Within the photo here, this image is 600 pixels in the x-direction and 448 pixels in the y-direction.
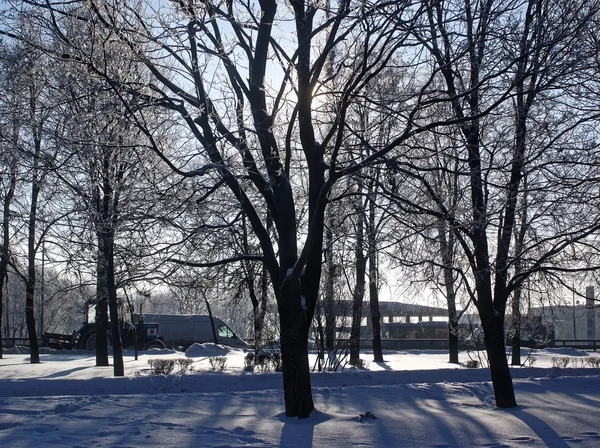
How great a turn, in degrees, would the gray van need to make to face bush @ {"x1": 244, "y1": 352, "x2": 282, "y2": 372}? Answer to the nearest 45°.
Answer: approximately 90° to its right

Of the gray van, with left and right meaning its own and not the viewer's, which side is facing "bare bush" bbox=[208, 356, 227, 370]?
right

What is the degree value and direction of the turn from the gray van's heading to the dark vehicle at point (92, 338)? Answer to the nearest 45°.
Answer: approximately 135° to its right

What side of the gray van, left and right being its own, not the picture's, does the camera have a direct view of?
right

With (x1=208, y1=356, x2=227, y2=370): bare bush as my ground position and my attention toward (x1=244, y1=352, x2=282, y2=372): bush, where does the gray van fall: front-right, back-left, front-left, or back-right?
back-left

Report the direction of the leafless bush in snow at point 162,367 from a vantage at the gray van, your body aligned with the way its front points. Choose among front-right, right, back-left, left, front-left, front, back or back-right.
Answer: right

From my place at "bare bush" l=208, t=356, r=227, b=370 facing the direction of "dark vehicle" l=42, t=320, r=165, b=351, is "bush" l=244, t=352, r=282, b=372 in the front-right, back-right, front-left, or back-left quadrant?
back-right
